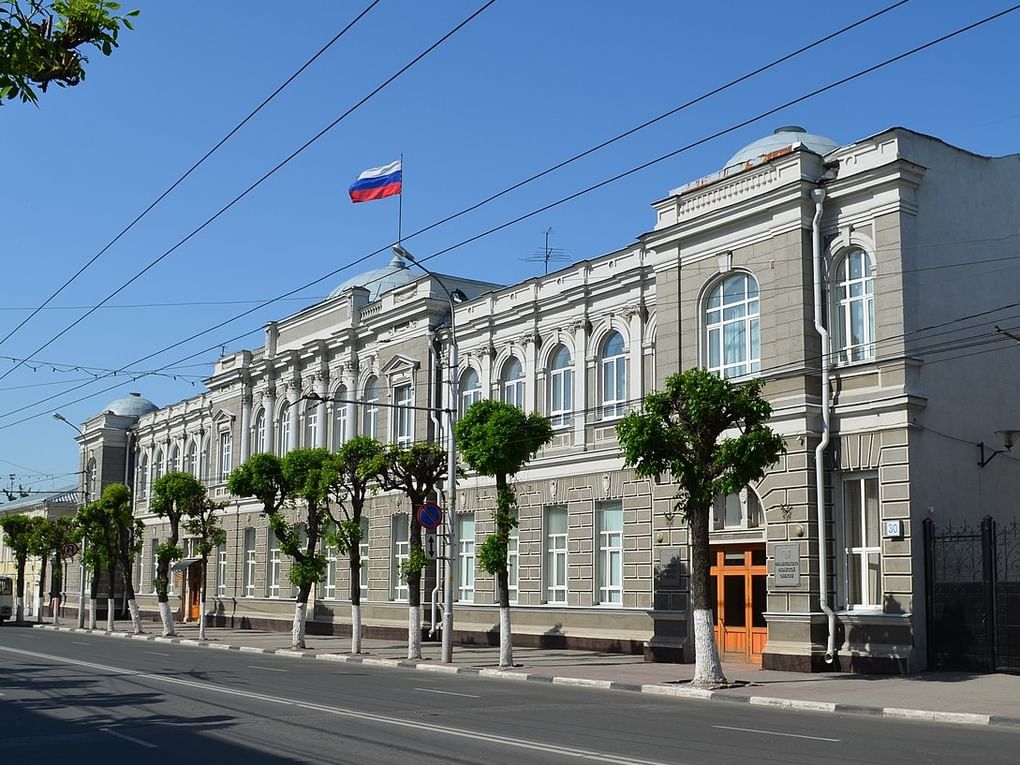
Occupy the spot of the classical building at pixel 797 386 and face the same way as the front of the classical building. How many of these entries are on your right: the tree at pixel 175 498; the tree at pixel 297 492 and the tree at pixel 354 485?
3

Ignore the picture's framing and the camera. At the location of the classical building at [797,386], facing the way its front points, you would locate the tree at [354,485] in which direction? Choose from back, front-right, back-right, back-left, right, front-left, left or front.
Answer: right

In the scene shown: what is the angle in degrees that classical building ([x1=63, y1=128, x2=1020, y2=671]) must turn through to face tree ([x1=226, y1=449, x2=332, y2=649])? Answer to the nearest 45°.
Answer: approximately 90° to its right

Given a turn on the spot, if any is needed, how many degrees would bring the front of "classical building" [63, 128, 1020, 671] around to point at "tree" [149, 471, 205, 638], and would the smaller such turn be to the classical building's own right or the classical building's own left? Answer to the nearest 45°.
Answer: approximately 90° to the classical building's own right

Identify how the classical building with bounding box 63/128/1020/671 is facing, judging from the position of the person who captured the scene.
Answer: facing the viewer and to the left of the viewer
